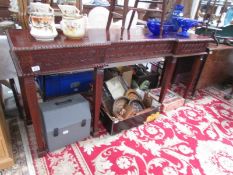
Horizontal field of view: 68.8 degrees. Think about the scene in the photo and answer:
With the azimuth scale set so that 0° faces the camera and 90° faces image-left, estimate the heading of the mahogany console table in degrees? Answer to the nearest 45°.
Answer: approximately 315°

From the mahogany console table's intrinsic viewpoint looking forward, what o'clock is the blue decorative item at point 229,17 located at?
The blue decorative item is roughly at 9 o'clock from the mahogany console table.
